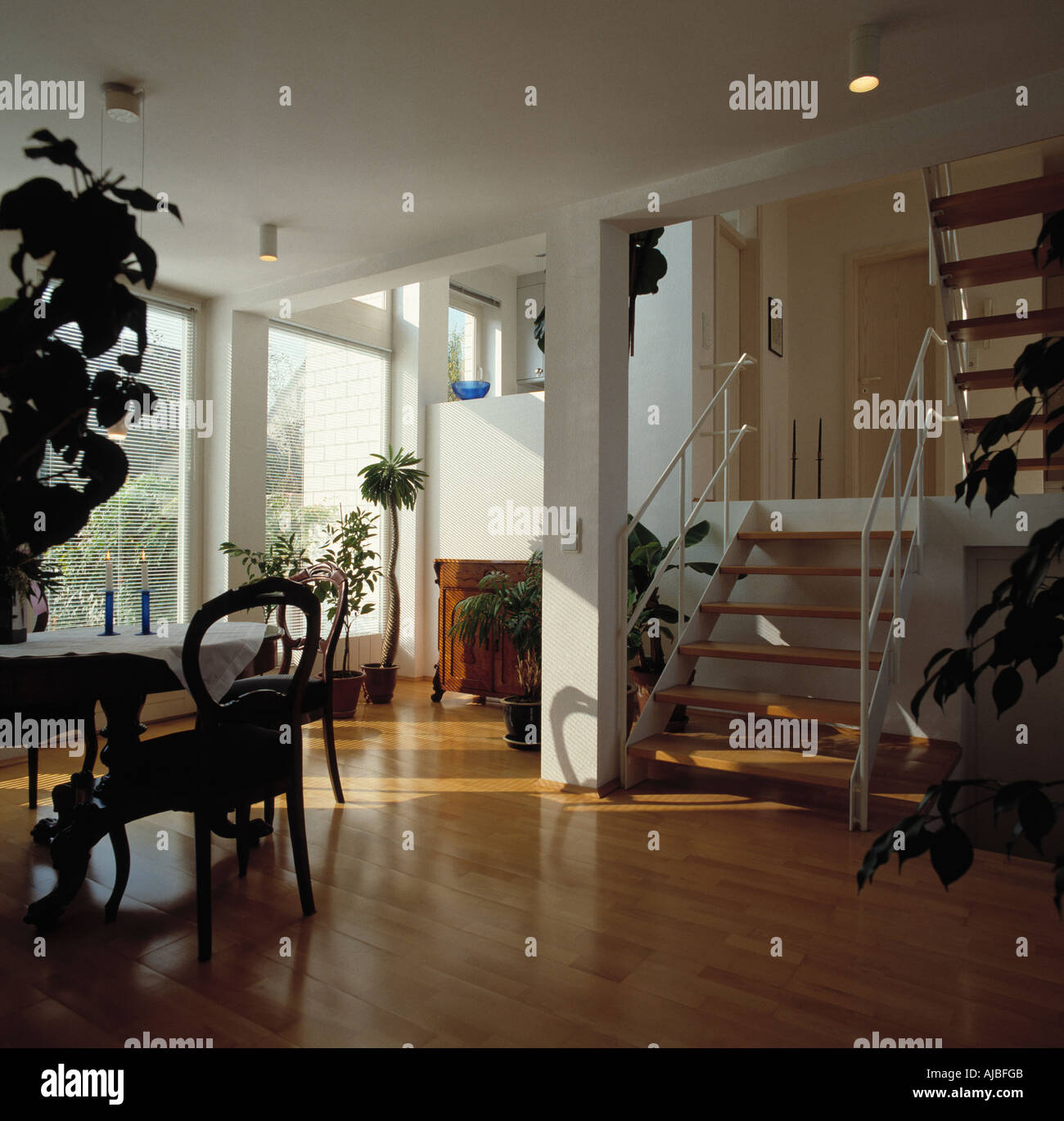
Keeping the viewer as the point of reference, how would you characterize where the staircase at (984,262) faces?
facing away from the viewer

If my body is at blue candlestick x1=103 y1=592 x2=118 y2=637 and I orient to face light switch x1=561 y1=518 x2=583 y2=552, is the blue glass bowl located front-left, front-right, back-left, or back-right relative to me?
front-left

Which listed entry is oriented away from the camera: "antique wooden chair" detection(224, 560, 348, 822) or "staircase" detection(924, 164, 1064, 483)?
the staircase

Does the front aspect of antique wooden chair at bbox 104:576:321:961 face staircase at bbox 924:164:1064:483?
no

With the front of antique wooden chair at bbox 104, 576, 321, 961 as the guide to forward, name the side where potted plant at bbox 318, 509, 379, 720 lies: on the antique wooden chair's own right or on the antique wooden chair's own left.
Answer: on the antique wooden chair's own right

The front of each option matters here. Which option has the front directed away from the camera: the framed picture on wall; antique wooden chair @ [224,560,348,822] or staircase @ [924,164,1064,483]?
the staircase

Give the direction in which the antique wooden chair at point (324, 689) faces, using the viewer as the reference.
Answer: facing the viewer and to the left of the viewer

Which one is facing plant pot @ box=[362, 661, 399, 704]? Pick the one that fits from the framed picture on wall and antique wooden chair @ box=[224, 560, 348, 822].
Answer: the framed picture on wall

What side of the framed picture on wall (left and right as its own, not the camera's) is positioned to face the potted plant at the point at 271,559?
right

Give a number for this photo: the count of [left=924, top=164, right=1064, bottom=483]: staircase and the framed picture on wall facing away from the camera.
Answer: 1
